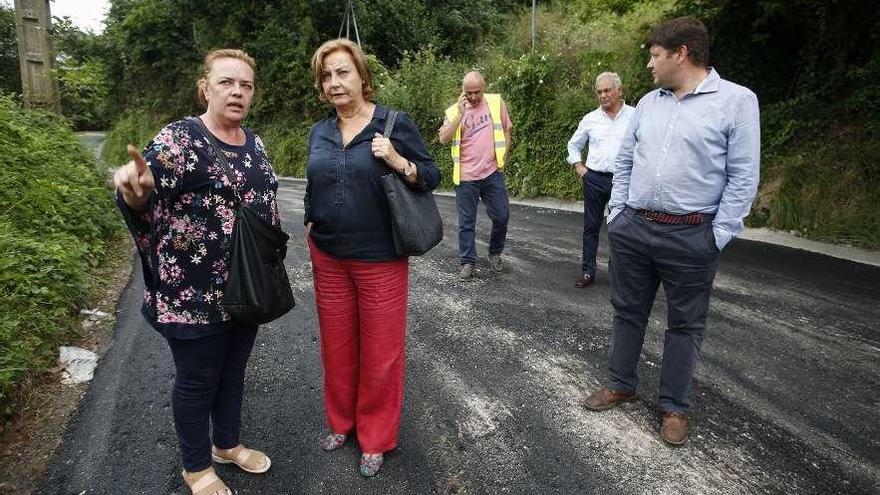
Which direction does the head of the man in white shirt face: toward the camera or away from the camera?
toward the camera

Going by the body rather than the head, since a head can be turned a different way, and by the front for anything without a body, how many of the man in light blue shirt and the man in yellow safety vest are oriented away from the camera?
0

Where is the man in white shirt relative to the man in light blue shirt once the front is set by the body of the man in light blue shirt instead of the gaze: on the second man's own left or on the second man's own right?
on the second man's own right

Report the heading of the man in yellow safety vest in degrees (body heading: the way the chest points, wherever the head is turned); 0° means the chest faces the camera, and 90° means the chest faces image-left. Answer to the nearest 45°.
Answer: approximately 0°

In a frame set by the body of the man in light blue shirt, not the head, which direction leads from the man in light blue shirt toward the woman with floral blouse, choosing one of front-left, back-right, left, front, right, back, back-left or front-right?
front

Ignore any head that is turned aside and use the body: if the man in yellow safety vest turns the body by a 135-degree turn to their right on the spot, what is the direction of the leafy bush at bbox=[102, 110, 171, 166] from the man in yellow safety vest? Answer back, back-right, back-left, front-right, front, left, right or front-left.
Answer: front

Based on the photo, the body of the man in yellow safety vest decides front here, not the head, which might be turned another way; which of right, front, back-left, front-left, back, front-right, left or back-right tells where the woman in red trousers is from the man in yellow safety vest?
front

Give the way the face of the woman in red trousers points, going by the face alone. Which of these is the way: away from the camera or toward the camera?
toward the camera

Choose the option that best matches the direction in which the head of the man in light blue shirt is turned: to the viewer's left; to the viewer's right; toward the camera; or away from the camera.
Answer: to the viewer's left

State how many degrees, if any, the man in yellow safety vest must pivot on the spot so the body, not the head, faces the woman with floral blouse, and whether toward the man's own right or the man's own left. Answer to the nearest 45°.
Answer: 0° — they already face them

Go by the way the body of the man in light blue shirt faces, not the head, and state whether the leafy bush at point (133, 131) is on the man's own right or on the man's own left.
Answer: on the man's own right

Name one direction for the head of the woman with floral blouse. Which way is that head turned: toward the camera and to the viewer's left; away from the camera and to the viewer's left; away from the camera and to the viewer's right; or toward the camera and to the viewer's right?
toward the camera and to the viewer's right

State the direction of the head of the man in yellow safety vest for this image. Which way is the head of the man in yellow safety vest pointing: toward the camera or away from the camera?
toward the camera

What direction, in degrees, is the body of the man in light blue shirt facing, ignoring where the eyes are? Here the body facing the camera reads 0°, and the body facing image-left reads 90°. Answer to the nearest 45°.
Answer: approximately 45°

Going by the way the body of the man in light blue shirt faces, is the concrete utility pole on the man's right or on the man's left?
on the man's right

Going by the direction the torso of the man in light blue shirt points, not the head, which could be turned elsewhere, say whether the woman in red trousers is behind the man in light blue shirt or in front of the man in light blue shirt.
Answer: in front

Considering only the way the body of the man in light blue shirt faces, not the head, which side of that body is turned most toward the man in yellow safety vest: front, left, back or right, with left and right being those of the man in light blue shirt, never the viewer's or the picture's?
right
